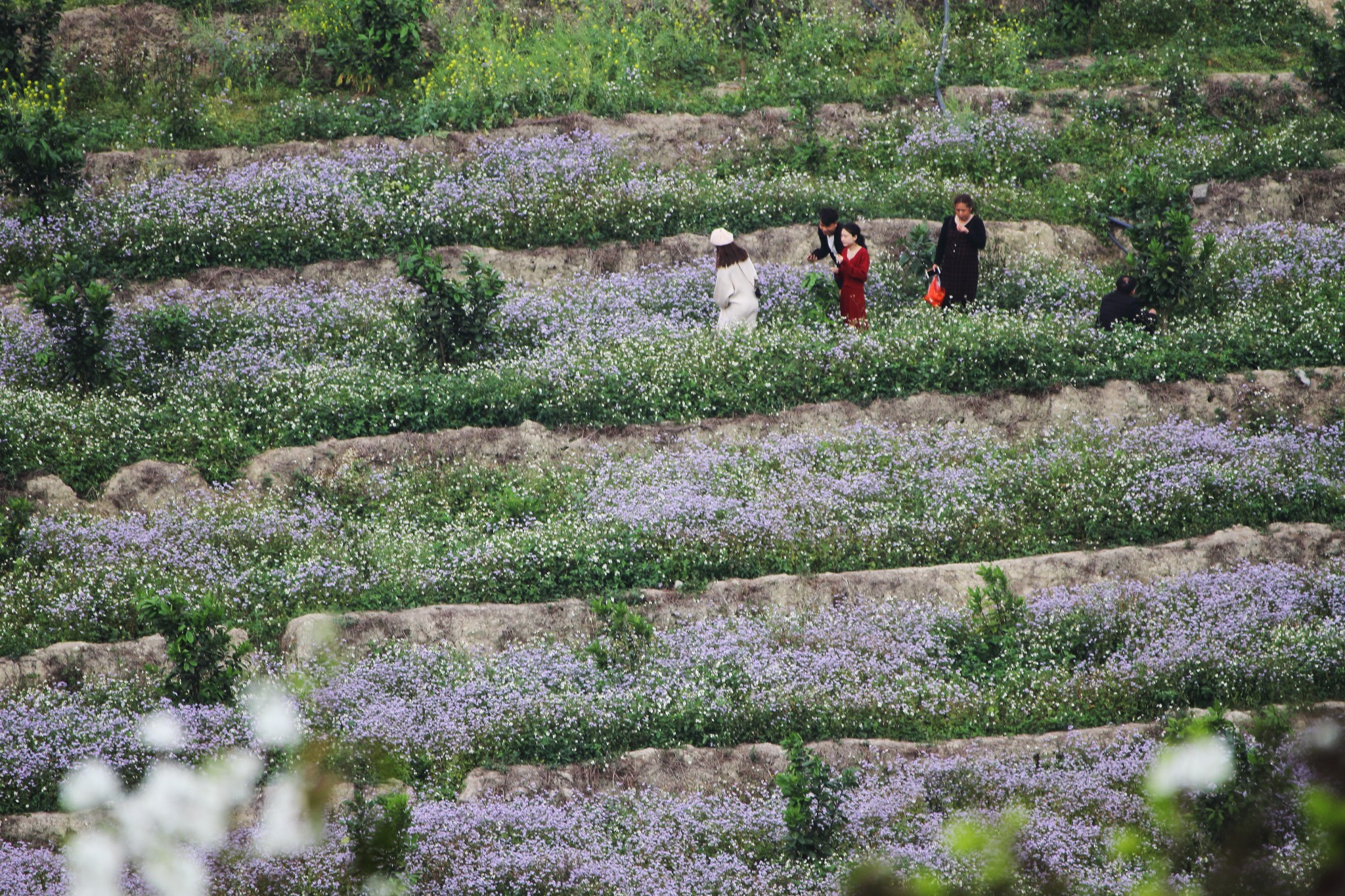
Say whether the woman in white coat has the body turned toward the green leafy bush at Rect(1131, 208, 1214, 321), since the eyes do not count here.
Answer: no

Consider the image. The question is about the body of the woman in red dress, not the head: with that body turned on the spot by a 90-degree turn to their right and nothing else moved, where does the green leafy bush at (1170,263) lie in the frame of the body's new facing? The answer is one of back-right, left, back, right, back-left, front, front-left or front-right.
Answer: back-right

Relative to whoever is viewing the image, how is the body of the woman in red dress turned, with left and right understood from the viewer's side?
facing the viewer and to the left of the viewer

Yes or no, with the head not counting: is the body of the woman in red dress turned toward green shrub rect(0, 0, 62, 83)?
no

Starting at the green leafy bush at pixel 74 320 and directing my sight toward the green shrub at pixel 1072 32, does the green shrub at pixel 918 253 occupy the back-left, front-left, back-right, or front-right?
front-right

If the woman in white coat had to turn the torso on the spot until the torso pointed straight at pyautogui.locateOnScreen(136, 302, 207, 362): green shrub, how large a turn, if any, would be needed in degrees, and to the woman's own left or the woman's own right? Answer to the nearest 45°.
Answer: approximately 45° to the woman's own left

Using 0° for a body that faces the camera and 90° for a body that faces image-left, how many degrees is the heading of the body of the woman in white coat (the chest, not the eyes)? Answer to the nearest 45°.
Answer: approximately 135°

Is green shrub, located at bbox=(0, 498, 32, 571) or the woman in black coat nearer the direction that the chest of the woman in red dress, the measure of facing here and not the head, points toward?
the green shrub

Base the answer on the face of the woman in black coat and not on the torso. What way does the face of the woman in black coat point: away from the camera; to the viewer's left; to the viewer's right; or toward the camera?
toward the camera

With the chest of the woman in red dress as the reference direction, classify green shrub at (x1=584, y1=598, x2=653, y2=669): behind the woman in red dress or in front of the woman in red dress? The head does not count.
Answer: in front

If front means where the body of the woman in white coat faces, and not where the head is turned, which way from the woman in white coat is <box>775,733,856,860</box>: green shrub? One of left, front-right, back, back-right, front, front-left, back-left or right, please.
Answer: back-left

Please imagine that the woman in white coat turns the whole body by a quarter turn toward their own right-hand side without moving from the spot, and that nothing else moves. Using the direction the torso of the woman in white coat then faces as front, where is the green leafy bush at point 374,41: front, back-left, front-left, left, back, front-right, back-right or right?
left

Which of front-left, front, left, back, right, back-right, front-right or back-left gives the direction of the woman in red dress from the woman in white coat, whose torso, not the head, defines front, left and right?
back-right

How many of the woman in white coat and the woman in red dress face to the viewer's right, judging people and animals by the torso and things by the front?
0
